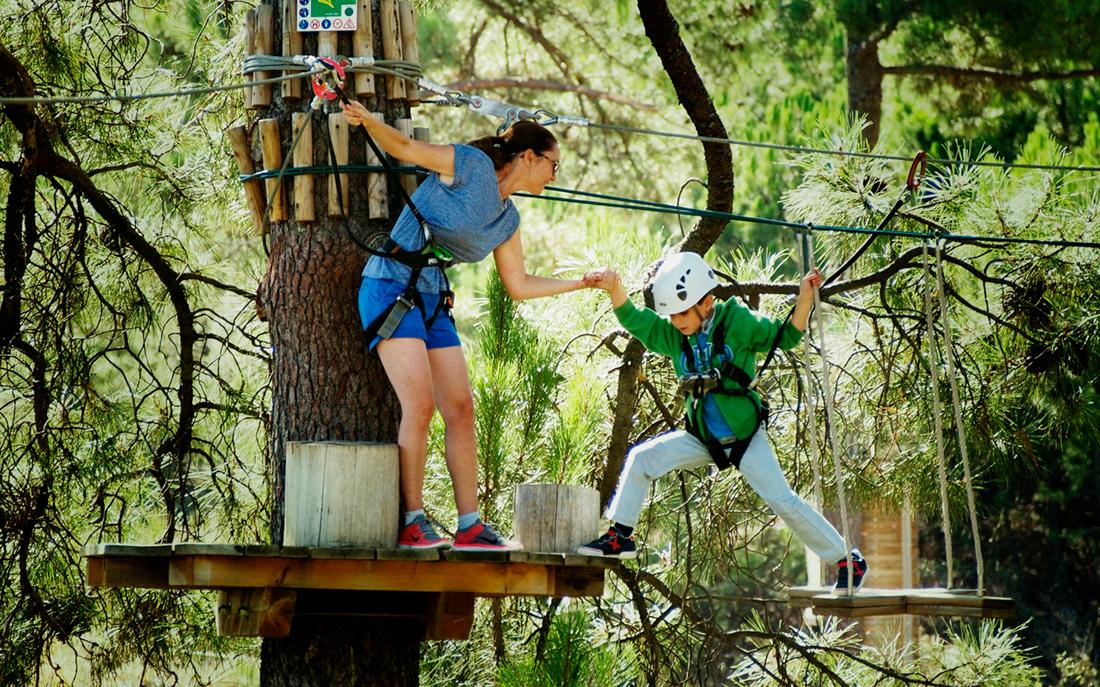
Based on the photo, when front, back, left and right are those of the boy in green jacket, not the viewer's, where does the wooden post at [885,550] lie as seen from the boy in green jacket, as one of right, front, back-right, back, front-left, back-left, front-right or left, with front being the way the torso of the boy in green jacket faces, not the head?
back-right

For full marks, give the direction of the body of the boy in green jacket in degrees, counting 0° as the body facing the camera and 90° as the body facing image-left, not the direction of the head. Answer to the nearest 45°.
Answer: approximately 45°

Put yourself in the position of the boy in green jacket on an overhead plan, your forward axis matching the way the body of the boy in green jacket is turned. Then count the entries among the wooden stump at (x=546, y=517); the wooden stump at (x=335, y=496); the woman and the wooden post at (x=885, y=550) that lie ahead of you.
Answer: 3

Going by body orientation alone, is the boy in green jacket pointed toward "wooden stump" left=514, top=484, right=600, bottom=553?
no

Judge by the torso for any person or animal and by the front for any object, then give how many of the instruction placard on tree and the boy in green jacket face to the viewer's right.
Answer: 0

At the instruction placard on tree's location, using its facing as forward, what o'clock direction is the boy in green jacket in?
The boy in green jacket is roughly at 9 o'clock from the instruction placard on tree.

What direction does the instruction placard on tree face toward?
toward the camera

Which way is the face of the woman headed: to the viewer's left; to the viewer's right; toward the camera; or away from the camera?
to the viewer's right
